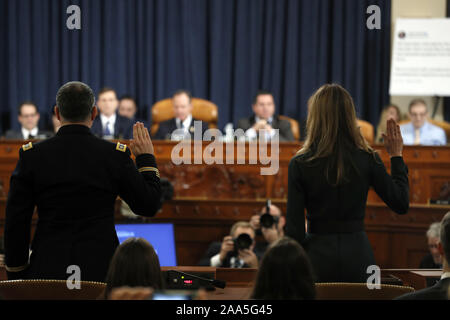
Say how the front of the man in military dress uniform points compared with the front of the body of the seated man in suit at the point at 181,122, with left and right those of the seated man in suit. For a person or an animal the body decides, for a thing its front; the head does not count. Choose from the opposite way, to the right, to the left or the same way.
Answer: the opposite way

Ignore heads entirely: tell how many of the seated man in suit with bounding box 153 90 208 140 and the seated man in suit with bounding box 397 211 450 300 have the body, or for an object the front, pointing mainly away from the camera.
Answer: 1

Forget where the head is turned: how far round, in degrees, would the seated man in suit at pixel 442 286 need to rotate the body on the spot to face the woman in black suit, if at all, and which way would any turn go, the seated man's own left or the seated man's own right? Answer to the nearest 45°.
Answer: approximately 45° to the seated man's own left

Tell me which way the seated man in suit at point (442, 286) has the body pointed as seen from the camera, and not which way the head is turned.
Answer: away from the camera

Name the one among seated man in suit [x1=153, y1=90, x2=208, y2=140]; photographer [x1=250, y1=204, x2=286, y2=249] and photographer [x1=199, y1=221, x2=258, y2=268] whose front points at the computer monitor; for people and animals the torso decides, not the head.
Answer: the seated man in suit

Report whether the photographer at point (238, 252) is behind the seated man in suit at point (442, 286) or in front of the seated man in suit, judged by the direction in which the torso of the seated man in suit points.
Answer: in front

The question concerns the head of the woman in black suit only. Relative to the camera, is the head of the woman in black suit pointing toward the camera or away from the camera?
away from the camera

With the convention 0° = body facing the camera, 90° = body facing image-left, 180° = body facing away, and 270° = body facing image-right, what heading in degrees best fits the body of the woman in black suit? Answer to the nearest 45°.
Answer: approximately 180°

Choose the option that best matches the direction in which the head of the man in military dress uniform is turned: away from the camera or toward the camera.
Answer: away from the camera

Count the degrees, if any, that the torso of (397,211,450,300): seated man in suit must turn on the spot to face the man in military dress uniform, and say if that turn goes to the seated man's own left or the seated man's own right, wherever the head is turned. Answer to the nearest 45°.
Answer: approximately 90° to the seated man's own left

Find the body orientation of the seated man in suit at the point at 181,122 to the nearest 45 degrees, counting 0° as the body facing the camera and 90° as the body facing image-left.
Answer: approximately 0°

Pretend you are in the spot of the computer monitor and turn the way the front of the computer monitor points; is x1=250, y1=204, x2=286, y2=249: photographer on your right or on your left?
on your left
